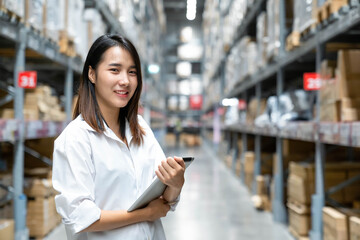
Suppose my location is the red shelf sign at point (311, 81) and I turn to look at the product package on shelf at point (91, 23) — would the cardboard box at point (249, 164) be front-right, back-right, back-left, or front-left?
front-right

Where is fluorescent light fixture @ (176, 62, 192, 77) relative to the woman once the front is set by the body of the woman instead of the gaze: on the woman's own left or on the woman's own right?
on the woman's own left

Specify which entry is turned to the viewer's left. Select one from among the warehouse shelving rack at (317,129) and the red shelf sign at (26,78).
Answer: the warehouse shelving rack

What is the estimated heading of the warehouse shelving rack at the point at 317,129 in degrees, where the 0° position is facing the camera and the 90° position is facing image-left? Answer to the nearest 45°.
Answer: approximately 90°

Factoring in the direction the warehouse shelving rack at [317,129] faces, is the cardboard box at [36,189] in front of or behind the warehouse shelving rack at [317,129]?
in front
